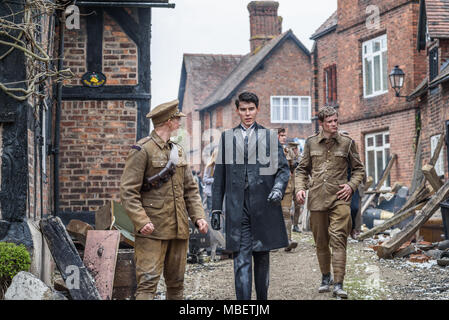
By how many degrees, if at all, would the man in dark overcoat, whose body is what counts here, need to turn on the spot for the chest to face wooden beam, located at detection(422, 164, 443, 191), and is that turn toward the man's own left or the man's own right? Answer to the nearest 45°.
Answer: approximately 135° to the man's own left

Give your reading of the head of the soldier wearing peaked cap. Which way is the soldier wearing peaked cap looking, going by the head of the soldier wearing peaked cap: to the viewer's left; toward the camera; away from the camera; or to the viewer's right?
to the viewer's right

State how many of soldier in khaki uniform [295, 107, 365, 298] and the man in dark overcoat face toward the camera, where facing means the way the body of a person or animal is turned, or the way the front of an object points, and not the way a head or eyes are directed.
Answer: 2

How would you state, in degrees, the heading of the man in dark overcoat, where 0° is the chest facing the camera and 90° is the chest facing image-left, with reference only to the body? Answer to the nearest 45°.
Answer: approximately 0°

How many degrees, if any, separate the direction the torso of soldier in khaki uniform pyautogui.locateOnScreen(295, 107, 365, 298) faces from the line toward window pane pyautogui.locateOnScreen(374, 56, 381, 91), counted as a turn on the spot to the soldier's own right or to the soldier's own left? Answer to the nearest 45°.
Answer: approximately 180°

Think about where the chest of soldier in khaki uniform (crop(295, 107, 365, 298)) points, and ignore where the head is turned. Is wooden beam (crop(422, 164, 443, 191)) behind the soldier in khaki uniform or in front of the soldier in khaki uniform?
behind

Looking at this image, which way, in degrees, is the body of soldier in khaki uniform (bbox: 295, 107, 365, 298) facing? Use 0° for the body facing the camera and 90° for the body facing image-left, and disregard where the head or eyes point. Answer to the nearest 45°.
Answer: approximately 0°

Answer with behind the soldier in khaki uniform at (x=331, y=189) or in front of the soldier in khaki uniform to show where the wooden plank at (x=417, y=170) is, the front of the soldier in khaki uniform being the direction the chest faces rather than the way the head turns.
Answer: behind

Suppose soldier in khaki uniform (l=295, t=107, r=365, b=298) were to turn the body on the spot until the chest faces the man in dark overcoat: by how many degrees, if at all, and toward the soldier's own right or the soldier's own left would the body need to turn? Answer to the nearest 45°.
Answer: approximately 45° to the soldier's own right
